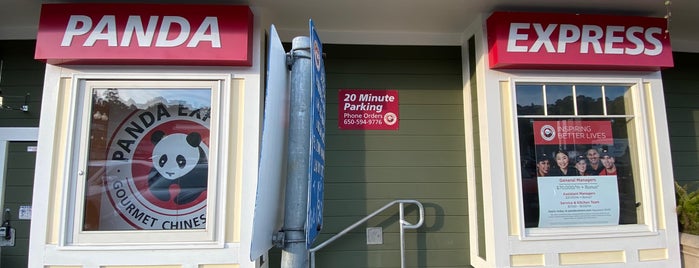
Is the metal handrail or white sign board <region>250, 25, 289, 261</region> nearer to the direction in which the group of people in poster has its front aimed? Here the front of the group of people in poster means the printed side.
the white sign board

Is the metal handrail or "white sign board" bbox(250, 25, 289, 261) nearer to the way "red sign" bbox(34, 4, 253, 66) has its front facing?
the white sign board

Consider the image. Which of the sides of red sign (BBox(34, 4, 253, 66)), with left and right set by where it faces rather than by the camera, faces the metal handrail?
left

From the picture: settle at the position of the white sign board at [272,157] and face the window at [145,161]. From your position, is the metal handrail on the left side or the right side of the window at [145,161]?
right

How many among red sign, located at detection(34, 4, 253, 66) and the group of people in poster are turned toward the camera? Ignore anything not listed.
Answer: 2

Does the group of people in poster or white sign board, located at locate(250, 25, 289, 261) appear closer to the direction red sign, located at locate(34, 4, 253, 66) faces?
the white sign board

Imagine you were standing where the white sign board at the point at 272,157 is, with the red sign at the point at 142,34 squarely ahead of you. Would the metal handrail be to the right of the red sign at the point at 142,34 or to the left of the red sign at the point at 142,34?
right

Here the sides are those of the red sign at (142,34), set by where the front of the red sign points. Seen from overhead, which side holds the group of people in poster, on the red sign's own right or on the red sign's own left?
on the red sign's own left
